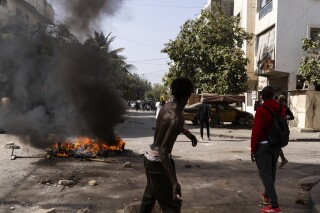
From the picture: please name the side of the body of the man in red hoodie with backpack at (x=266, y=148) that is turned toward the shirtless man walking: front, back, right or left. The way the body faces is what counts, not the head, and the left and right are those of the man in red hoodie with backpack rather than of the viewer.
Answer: left

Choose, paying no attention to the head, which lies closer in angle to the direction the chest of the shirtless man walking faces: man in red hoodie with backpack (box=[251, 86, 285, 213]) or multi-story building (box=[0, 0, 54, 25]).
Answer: the man in red hoodie with backpack

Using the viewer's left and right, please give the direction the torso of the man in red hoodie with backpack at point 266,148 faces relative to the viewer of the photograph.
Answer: facing away from the viewer and to the left of the viewer

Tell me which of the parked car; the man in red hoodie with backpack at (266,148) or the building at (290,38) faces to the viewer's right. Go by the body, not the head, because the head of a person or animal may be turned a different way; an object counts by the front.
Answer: the parked car

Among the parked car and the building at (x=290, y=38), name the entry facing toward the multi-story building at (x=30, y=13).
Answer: the building

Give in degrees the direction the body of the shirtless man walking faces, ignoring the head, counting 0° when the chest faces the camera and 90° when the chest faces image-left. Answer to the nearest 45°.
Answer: approximately 225°

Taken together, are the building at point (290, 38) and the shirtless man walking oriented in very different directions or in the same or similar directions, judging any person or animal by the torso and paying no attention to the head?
very different directions

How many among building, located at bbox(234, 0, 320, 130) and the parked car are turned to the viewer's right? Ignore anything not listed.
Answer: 1

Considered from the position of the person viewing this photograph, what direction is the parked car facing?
facing to the right of the viewer
